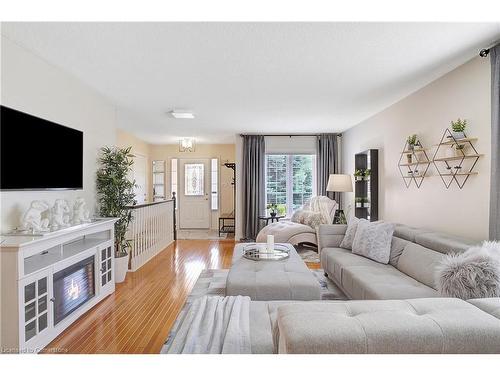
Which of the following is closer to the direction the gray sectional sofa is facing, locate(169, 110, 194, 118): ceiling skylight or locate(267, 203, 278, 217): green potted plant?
the ceiling skylight

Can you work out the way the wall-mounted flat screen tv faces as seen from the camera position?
facing the viewer and to the right of the viewer

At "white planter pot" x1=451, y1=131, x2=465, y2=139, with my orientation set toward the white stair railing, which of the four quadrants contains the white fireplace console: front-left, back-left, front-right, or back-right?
front-left

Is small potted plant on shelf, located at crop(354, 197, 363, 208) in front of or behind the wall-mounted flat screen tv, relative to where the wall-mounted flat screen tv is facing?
in front

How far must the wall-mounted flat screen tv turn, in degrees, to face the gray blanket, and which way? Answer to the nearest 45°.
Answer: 0° — it already faces it

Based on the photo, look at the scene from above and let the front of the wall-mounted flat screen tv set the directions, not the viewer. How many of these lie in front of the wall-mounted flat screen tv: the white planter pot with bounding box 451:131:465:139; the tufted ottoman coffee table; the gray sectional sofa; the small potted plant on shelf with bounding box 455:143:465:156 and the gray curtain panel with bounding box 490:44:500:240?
5

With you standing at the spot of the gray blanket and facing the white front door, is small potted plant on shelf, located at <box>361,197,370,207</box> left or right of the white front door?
right

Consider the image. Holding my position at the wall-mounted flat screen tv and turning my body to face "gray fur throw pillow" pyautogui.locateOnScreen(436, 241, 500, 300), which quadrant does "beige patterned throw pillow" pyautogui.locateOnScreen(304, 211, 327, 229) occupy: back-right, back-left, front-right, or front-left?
front-left

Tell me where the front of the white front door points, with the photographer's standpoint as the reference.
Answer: facing the viewer

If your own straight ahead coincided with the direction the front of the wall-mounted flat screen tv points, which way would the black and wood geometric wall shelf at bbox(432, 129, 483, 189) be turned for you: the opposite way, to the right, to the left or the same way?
the opposite way

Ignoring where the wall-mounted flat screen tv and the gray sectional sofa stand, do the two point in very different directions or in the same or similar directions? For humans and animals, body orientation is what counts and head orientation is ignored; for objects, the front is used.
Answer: very different directions

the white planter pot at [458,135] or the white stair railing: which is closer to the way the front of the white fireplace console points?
the white planter pot

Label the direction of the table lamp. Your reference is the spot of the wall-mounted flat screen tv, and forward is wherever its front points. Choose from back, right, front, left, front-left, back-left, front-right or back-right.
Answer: front-left

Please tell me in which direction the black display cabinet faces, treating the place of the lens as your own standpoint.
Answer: facing the viewer and to the left of the viewer

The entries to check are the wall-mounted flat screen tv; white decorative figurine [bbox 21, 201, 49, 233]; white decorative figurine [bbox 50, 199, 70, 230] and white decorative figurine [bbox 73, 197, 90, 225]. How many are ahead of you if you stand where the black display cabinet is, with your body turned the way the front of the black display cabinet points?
4
